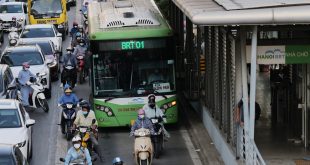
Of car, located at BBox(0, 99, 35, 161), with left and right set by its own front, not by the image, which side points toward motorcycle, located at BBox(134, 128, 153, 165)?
left

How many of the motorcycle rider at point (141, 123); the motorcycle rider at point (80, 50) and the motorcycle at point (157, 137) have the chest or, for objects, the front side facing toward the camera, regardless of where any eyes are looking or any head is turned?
3

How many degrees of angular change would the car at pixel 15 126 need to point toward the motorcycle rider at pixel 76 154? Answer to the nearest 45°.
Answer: approximately 45° to its left

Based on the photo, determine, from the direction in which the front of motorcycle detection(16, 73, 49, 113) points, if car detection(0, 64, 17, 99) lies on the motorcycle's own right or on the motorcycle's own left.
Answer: on the motorcycle's own right

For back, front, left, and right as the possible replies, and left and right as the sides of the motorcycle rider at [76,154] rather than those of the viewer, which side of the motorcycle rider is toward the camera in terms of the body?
front

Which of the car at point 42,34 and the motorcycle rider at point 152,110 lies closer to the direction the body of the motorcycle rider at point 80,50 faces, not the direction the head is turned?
the motorcycle rider

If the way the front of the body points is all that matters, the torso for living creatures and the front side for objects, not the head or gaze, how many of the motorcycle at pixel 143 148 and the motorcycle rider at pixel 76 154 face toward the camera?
2

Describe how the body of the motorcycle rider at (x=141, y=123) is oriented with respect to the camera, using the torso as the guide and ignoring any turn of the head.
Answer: toward the camera

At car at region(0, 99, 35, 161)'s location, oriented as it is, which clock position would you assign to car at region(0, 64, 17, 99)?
car at region(0, 64, 17, 99) is roughly at 6 o'clock from car at region(0, 99, 35, 161).

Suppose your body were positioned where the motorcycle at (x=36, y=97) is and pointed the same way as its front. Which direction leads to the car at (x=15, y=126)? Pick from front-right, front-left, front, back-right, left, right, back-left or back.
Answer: front-right
